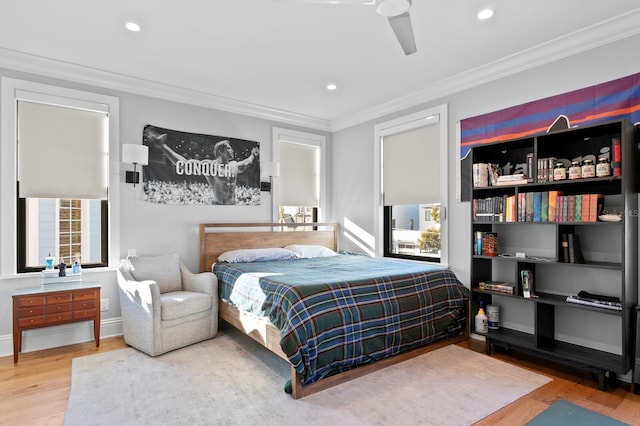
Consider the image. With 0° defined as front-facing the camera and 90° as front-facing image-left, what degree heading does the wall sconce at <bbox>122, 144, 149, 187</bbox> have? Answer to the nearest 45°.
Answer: approximately 0°

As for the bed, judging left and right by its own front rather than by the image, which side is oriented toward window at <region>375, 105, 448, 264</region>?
left

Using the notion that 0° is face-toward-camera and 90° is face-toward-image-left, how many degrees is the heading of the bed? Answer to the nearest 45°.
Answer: approximately 315°

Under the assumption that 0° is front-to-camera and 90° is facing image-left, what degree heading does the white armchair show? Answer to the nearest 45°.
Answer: approximately 315°

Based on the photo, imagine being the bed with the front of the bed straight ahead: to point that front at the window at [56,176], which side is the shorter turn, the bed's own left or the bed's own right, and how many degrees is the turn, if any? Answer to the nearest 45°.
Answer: approximately 135° to the bed's own right
